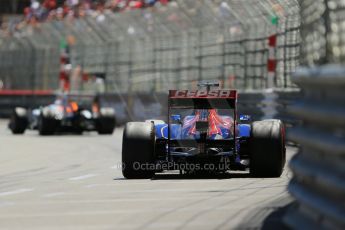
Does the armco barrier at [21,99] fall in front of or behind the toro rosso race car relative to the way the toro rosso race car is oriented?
in front

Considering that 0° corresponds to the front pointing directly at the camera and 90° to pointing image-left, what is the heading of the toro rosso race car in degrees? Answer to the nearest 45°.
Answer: approximately 180°

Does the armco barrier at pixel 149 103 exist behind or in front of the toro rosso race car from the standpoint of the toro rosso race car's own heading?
in front
